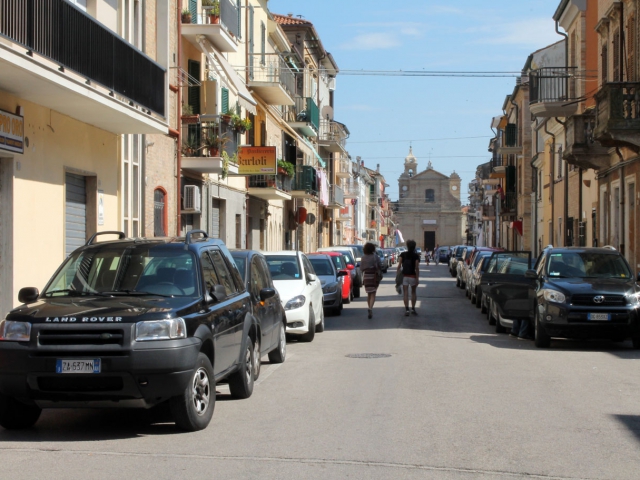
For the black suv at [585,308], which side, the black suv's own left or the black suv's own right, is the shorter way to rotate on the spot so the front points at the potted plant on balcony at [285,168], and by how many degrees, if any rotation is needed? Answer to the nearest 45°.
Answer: approximately 135° to the black suv's own right

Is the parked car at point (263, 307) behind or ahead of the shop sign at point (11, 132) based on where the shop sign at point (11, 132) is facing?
ahead

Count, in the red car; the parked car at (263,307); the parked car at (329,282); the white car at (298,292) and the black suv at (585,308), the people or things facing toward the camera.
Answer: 5

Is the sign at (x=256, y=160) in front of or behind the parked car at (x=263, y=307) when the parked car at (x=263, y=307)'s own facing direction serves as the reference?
behind

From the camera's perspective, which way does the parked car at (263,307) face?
toward the camera

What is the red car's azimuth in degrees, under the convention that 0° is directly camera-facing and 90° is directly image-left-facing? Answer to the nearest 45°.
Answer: approximately 0°

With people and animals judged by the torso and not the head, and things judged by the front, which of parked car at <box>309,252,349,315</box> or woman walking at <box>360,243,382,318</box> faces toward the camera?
the parked car

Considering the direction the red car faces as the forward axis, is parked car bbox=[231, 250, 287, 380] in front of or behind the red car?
in front

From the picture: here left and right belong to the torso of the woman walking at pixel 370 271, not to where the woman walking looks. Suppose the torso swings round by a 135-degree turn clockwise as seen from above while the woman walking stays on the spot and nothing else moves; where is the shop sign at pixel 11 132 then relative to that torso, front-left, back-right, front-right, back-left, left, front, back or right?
right

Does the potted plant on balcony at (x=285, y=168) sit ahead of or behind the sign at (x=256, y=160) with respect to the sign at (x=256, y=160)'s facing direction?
behind

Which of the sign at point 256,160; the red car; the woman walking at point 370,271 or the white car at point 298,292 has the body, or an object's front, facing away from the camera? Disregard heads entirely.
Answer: the woman walking

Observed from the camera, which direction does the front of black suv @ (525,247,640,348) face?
facing the viewer

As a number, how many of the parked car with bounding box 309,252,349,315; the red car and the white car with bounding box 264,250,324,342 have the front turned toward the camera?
3

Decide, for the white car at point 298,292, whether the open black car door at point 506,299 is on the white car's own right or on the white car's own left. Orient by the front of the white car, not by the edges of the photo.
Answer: on the white car's own left

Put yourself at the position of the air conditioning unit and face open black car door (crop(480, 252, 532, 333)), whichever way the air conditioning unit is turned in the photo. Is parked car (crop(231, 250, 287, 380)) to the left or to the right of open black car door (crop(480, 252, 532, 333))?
right

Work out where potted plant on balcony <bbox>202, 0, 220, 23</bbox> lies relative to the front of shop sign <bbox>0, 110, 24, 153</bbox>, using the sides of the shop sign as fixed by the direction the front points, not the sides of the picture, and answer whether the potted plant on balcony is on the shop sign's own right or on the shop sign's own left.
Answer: on the shop sign's own left

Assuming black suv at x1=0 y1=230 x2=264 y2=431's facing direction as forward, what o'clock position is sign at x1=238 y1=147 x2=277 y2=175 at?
The sign is roughly at 5 o'clock from the black suv.
